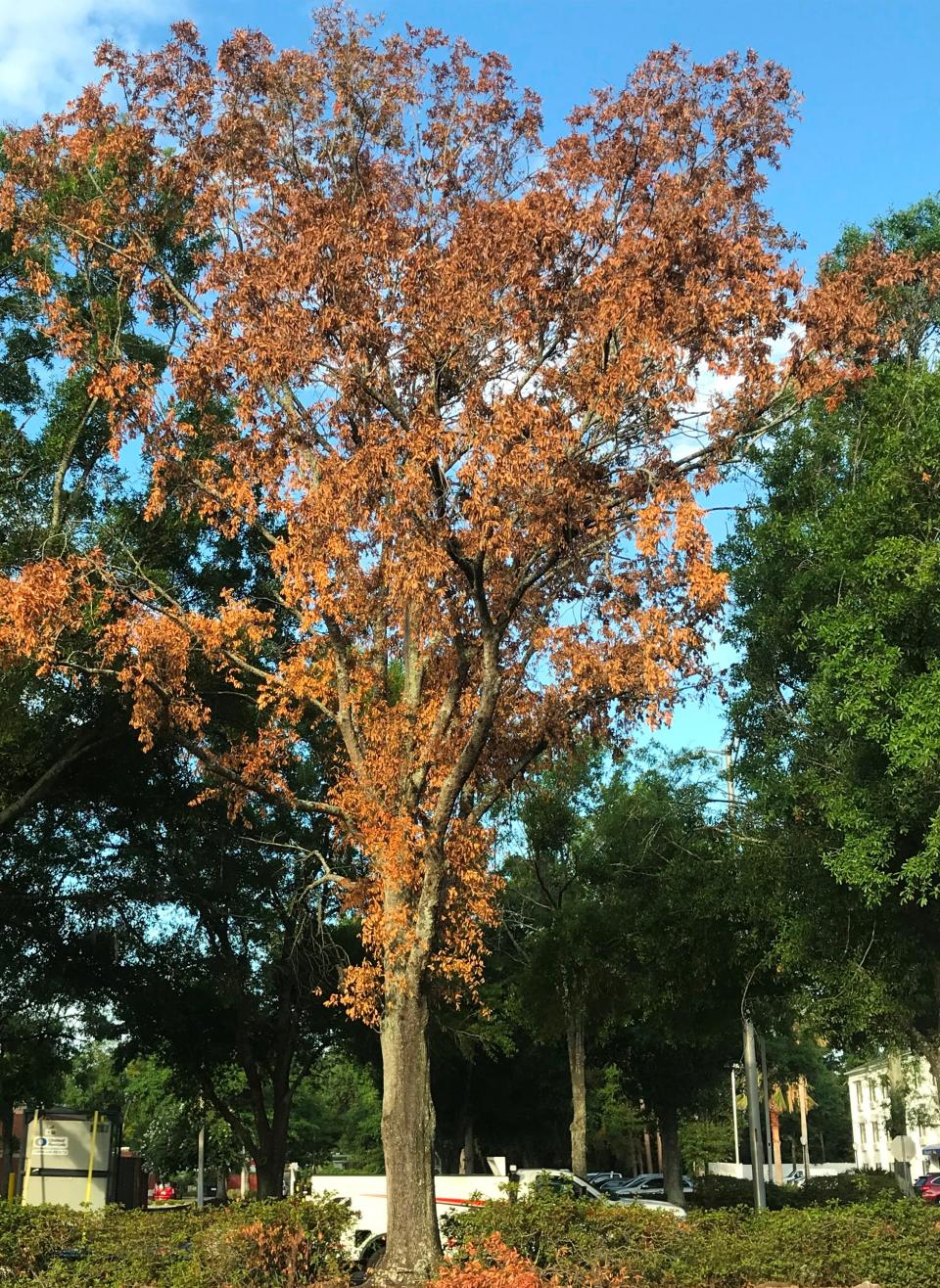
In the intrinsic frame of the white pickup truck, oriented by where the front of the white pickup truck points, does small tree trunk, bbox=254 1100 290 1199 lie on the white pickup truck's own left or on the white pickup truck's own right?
on the white pickup truck's own left

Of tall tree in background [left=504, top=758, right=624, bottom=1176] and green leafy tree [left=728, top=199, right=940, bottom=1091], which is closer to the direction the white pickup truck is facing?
the green leafy tree

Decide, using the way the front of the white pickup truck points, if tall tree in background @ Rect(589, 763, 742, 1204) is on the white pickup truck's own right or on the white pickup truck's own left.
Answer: on the white pickup truck's own left

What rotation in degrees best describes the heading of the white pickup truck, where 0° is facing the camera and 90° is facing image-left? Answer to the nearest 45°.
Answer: approximately 270°

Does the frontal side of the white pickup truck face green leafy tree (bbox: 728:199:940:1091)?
yes
